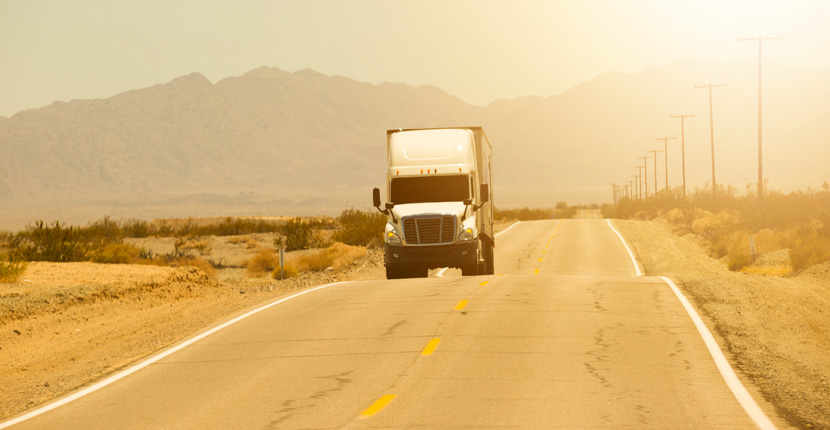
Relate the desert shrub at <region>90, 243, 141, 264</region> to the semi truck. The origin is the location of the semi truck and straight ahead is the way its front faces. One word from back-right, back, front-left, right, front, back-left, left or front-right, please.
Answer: back-right

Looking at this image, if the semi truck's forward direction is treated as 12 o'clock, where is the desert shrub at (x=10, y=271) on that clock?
The desert shrub is roughly at 3 o'clock from the semi truck.

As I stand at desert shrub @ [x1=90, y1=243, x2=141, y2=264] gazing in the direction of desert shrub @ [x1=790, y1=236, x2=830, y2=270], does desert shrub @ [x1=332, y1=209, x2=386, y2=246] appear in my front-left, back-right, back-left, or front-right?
front-left

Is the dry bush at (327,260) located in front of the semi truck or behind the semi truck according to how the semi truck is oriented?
behind

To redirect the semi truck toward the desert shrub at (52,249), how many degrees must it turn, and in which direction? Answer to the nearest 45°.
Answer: approximately 135° to its right

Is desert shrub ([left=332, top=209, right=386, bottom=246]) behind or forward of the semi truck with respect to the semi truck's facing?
behind

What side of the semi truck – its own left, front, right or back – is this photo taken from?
front

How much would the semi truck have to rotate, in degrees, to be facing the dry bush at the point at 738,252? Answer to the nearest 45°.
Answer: approximately 135° to its left
